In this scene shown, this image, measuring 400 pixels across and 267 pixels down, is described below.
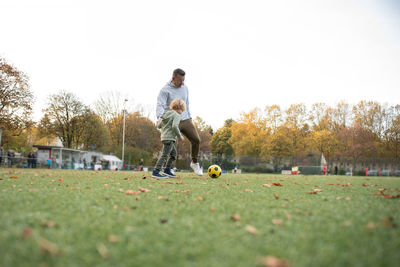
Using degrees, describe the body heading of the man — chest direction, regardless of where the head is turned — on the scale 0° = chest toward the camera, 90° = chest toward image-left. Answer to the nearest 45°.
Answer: approximately 315°

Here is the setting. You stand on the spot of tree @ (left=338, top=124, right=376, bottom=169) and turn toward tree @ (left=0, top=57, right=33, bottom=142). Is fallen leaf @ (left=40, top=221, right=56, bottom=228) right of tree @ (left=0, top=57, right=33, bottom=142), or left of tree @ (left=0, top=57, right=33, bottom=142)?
left

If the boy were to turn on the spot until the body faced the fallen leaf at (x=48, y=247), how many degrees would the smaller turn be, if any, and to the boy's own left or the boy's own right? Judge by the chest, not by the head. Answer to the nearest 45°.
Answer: approximately 90° to the boy's own right

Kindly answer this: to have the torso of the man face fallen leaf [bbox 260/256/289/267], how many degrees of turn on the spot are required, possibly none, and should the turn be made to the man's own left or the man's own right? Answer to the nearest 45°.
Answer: approximately 45° to the man's own right

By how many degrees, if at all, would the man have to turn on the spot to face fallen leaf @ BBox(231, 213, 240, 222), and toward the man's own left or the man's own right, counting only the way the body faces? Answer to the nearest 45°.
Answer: approximately 45° to the man's own right

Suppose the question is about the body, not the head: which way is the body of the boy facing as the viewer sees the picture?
to the viewer's right

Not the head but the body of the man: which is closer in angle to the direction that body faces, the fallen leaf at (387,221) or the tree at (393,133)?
the fallen leaf

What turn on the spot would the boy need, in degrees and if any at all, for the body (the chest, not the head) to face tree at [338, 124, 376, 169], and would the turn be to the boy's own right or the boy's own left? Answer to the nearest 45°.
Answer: approximately 45° to the boy's own left

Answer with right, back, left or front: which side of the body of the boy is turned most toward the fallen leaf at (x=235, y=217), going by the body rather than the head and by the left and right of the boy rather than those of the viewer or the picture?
right

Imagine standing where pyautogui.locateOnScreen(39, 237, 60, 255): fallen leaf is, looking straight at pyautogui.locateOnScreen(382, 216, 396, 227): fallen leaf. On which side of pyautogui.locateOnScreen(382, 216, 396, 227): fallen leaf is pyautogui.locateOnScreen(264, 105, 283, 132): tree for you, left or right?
left

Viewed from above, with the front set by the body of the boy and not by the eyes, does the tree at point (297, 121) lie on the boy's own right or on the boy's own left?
on the boy's own left

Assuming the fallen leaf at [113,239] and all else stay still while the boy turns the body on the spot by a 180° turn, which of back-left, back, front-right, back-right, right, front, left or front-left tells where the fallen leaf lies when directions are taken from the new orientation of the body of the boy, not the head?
left
